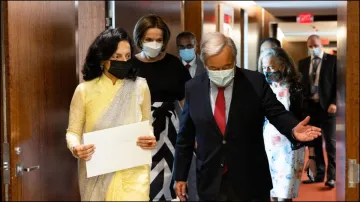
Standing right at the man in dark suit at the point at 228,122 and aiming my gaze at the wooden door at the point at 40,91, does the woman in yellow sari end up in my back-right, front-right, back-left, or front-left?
front-left

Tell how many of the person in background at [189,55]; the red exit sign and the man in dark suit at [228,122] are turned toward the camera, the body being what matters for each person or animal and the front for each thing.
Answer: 3

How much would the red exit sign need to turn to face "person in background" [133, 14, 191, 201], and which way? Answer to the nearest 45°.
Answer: approximately 45° to its right

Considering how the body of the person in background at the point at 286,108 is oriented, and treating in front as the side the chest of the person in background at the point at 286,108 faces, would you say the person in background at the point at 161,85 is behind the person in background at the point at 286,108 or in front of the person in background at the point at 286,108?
in front

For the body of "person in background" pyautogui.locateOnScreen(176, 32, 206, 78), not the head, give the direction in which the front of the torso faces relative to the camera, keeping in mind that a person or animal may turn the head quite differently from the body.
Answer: toward the camera

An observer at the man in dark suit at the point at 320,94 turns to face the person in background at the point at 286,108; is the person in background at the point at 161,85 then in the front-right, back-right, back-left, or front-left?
front-right

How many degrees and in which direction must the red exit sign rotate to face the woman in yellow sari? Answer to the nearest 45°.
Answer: approximately 45° to its right

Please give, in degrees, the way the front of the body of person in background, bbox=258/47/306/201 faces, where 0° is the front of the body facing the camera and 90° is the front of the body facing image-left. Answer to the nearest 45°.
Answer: approximately 45°

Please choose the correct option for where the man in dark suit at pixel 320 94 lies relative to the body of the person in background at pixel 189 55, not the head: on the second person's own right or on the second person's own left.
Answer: on the second person's own left

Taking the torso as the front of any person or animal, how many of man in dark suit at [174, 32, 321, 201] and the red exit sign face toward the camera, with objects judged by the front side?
2

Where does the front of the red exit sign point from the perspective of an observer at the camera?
facing the viewer
